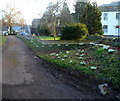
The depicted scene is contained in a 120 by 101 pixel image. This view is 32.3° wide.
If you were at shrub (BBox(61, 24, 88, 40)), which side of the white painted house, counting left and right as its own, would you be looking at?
front

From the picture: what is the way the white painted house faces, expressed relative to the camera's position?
facing the viewer

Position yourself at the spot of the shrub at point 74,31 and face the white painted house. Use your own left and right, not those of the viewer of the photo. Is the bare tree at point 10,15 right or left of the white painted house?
left

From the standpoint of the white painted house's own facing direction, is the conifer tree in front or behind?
in front

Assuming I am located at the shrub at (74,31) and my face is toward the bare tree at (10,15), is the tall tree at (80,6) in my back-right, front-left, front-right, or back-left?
front-right

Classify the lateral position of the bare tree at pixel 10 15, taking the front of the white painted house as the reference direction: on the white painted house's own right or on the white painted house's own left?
on the white painted house's own right
